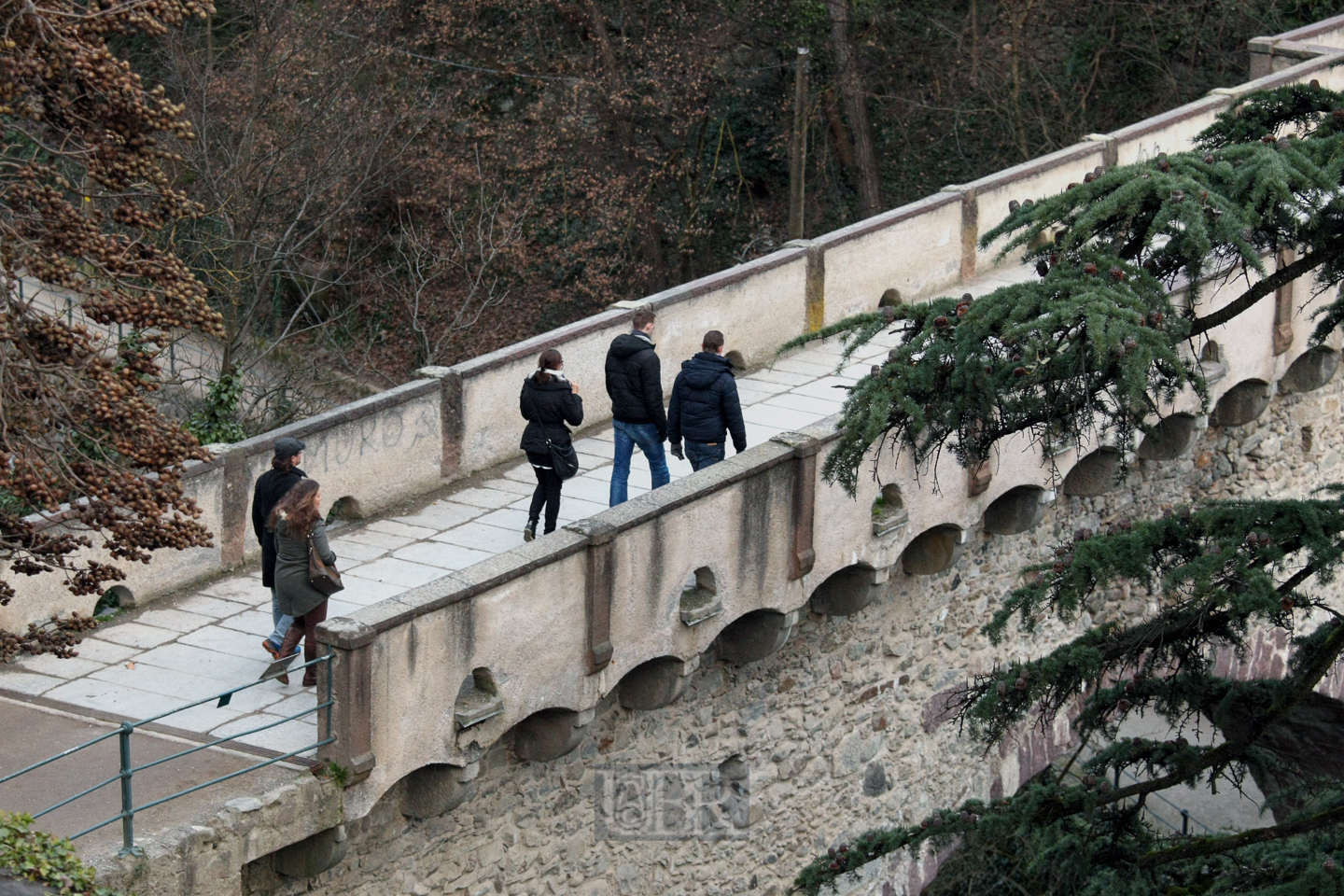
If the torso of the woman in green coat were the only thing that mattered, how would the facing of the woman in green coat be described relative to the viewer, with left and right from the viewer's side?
facing away from the viewer and to the right of the viewer

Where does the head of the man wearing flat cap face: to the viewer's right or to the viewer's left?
to the viewer's right

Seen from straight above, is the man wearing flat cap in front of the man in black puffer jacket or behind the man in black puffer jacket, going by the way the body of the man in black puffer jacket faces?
behind

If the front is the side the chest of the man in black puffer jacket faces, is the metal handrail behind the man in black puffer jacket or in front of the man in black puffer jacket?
behind

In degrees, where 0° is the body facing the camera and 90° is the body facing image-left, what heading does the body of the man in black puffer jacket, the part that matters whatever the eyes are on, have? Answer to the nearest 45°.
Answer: approximately 225°

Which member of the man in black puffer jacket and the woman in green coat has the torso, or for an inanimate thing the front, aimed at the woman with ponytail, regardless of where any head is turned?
the woman in green coat

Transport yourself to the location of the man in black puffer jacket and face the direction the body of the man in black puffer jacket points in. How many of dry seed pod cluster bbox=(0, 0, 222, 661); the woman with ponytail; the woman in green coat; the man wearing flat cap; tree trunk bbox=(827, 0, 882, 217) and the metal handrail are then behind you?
5

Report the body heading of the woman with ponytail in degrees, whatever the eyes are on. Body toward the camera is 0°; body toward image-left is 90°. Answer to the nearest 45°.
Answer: approximately 225°

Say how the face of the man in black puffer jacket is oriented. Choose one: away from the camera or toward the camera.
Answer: away from the camera

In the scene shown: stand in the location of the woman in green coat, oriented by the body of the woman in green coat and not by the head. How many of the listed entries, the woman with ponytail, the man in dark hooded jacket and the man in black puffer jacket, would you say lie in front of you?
3
